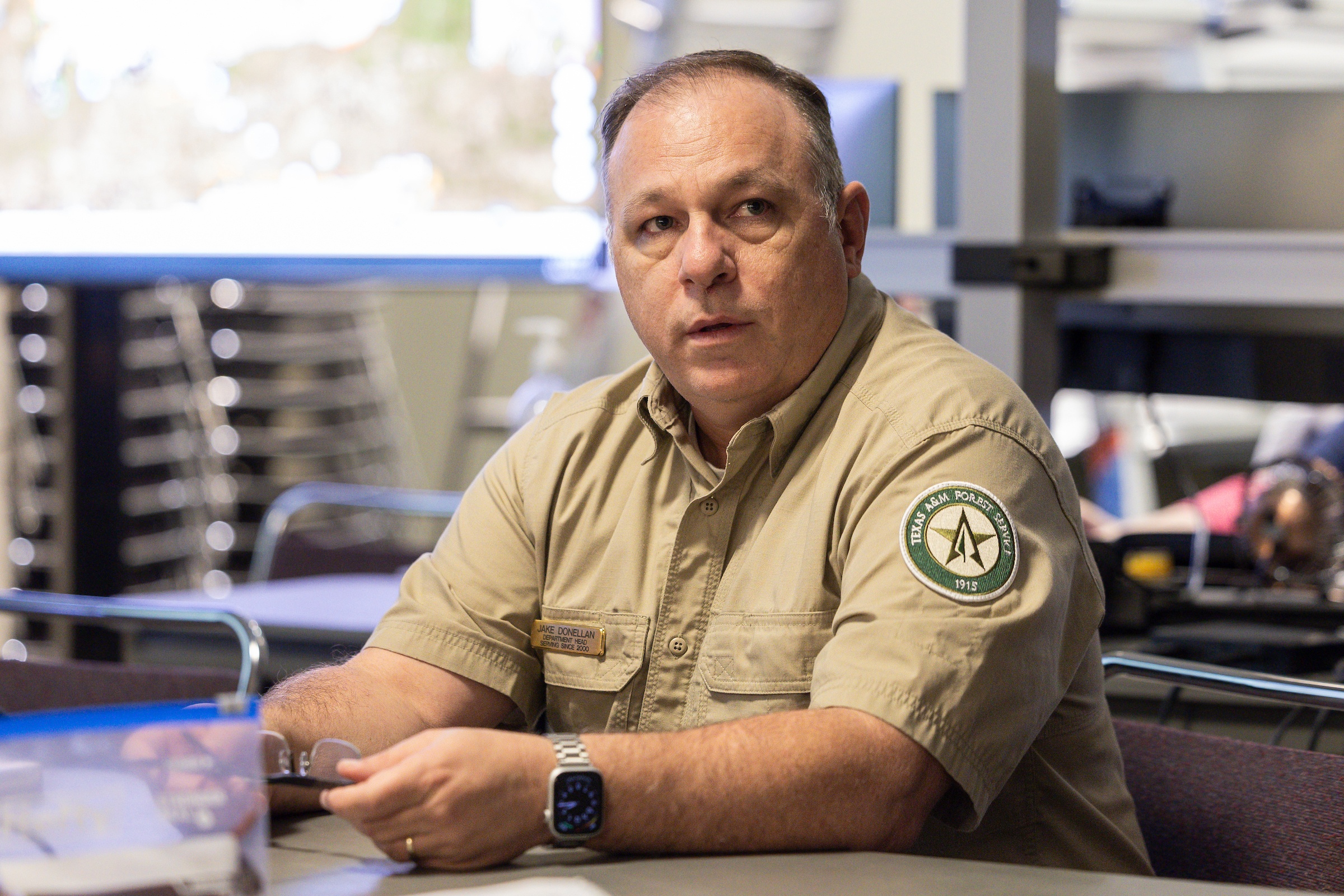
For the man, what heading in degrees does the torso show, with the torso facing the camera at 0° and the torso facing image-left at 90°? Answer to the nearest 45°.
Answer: approximately 45°

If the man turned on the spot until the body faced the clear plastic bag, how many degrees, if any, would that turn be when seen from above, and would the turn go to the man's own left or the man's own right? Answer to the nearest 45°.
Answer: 0° — they already face it

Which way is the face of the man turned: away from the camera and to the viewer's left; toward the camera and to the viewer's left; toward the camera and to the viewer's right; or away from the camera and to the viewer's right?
toward the camera and to the viewer's left

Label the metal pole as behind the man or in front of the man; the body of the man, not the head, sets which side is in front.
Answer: behind

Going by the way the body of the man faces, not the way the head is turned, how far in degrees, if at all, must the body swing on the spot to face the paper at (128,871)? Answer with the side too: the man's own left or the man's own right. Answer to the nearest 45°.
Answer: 0° — they already face it

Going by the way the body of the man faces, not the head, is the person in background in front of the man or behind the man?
behind

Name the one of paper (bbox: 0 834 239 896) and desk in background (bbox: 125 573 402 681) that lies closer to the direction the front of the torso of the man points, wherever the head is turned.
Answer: the paper
